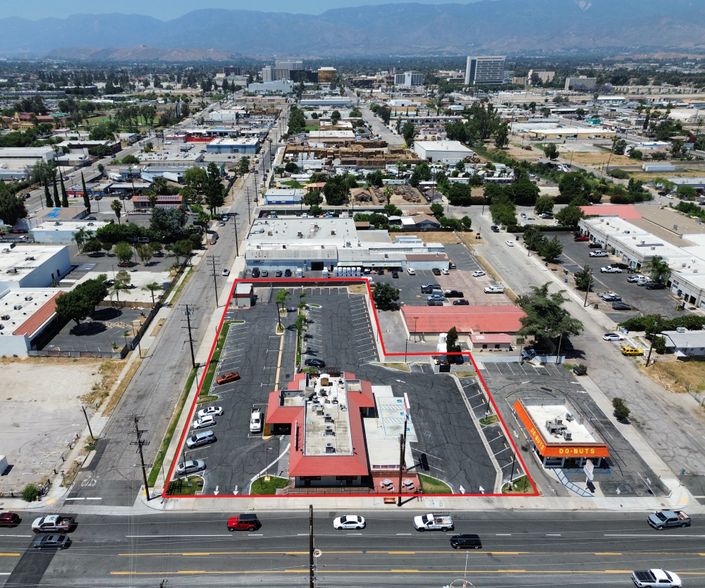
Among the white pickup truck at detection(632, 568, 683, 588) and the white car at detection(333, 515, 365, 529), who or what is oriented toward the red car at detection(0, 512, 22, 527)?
the white car

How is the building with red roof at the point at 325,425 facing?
toward the camera

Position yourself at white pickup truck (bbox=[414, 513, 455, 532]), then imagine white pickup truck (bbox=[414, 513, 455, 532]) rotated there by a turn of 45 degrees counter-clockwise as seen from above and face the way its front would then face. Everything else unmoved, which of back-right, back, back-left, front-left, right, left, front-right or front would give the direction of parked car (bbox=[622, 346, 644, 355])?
back

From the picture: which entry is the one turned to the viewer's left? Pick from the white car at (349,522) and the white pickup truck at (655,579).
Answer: the white car

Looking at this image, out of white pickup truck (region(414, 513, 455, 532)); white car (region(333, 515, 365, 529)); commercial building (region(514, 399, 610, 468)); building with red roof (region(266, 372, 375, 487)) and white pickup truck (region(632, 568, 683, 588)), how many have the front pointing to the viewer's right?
1

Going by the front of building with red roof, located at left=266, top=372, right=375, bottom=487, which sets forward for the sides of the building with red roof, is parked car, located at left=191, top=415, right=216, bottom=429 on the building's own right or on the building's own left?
on the building's own right

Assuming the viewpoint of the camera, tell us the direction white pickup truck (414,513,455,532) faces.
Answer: facing to the left of the viewer

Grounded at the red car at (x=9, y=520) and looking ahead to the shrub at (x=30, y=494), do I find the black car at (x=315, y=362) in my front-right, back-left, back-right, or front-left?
front-right

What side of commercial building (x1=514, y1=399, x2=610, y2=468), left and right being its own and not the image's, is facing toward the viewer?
front

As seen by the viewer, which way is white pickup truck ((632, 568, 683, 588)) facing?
to the viewer's right

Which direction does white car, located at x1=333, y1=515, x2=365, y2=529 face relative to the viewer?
to the viewer's left

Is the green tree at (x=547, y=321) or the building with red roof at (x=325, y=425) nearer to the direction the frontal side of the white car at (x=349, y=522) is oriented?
the building with red roof

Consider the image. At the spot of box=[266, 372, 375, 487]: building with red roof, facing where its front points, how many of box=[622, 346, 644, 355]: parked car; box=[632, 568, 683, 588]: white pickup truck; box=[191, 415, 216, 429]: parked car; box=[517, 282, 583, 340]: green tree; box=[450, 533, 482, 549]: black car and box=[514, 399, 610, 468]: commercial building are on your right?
1

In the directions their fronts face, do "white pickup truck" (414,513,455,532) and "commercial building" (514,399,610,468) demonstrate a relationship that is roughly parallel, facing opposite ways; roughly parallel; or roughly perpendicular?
roughly perpendicular

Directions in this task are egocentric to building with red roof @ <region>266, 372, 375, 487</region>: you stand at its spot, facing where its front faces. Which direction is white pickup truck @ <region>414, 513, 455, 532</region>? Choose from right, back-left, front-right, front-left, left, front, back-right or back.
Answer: front-left

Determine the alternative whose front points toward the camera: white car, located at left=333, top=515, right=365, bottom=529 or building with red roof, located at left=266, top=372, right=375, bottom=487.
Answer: the building with red roof

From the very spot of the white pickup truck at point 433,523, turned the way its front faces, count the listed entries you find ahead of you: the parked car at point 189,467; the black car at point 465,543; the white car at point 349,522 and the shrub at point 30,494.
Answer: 3

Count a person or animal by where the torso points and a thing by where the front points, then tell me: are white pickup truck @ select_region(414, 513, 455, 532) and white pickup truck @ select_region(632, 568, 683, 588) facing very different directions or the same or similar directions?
very different directions
